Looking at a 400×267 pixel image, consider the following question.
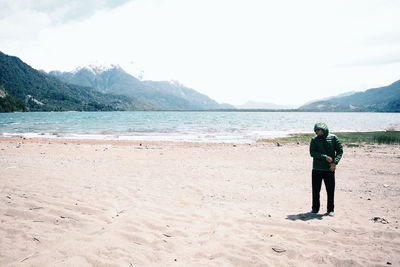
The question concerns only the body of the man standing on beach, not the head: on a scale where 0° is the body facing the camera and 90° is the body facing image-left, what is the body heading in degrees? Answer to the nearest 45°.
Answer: approximately 0°
